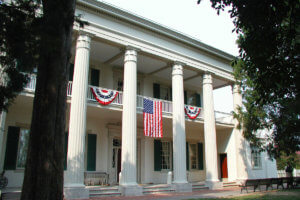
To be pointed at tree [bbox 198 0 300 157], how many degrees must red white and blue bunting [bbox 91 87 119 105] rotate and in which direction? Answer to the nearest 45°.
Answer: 0° — it already faces it

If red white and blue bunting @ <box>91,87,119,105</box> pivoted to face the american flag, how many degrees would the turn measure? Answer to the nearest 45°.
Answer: approximately 45° to its left

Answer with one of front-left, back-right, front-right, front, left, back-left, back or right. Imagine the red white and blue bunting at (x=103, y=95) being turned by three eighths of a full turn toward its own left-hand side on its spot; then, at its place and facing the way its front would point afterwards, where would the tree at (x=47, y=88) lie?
back

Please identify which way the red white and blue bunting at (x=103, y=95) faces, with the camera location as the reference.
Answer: facing the viewer and to the right of the viewer

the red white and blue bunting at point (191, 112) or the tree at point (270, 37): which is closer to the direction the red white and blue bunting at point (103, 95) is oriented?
the tree

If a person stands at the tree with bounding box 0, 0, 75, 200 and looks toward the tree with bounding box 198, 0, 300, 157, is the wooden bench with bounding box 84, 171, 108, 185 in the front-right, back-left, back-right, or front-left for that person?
front-left

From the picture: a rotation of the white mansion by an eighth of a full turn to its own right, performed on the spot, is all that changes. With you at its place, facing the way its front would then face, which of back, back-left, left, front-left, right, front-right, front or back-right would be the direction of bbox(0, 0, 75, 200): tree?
front
